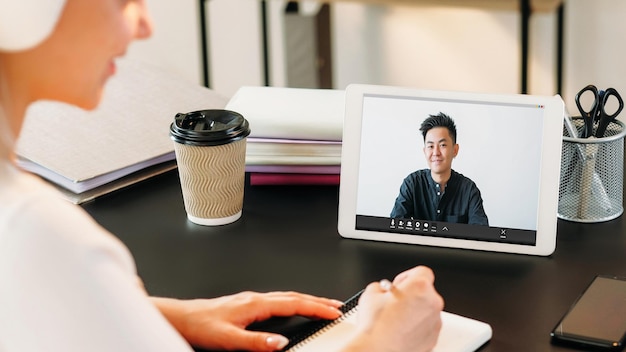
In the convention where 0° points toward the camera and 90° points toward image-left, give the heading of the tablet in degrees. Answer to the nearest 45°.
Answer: approximately 0°
